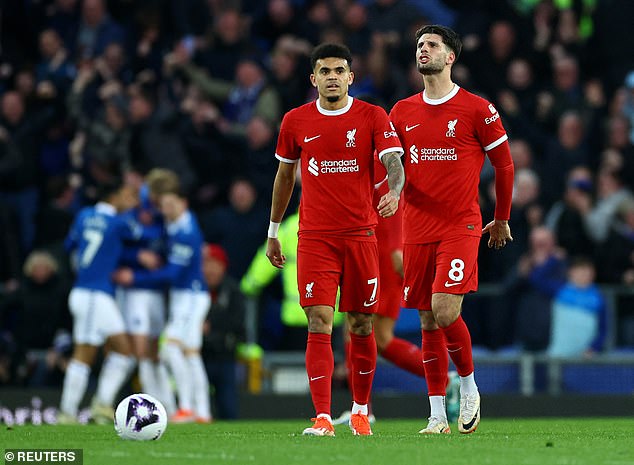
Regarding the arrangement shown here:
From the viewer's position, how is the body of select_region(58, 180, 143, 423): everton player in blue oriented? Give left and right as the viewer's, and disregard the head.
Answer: facing away from the viewer and to the right of the viewer

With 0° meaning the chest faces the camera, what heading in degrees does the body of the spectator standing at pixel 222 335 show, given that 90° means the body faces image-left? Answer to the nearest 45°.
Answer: approximately 45°

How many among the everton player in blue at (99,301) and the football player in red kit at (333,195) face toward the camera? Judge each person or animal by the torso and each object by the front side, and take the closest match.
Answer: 1

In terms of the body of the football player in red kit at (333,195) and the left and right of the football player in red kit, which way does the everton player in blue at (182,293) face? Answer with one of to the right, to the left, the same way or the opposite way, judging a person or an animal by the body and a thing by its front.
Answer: to the right

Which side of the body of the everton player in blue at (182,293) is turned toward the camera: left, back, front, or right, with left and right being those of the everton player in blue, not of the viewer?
left
